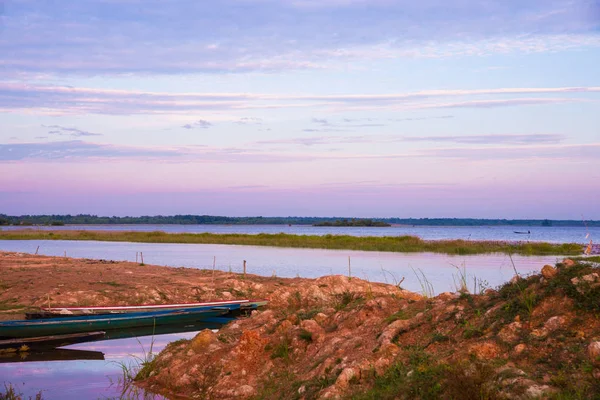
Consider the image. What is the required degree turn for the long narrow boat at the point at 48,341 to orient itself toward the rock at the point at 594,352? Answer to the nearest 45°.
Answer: approximately 45° to its right

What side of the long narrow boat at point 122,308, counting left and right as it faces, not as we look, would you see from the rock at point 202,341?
right

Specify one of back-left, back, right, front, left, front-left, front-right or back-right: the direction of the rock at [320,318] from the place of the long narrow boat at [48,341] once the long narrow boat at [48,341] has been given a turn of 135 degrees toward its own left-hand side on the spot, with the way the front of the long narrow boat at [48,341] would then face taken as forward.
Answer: back

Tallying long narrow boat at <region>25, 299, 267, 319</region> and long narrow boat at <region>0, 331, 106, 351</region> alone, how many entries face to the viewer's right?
2

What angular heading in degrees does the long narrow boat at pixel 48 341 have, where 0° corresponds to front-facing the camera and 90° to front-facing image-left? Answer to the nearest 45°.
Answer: approximately 270°

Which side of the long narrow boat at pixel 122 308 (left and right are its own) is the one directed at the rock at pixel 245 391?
right

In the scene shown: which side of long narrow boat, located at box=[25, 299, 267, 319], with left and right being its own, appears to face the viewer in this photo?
right

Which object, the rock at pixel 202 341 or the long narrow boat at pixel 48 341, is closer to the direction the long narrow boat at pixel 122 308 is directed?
the rock
